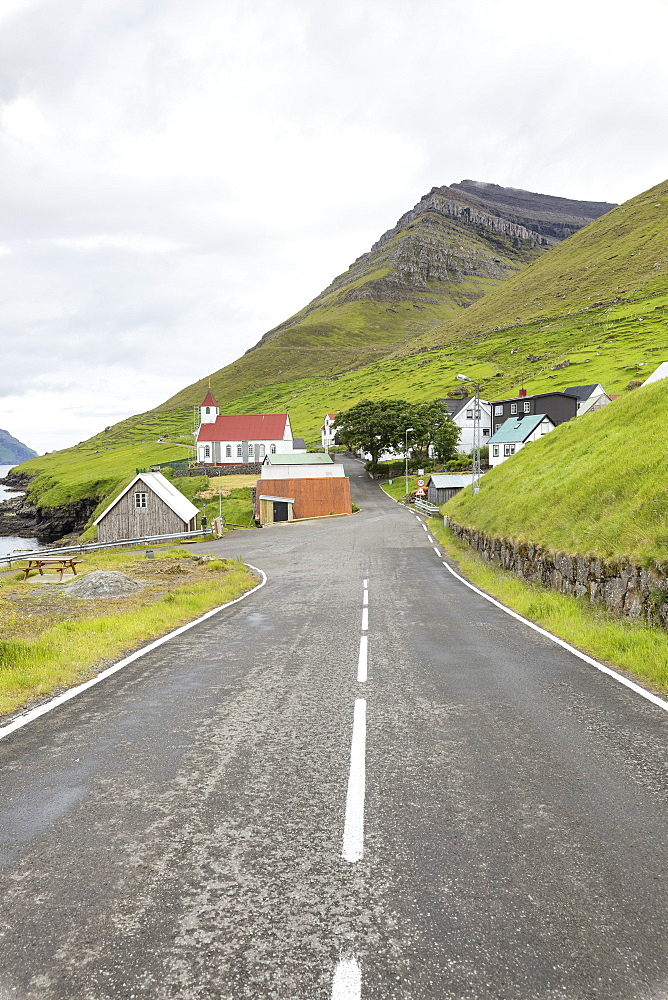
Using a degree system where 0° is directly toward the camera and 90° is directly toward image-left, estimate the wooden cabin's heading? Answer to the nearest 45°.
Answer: approximately 0°

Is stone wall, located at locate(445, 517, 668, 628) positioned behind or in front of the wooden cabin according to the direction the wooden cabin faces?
in front

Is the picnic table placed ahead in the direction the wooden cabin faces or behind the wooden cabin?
ahead
